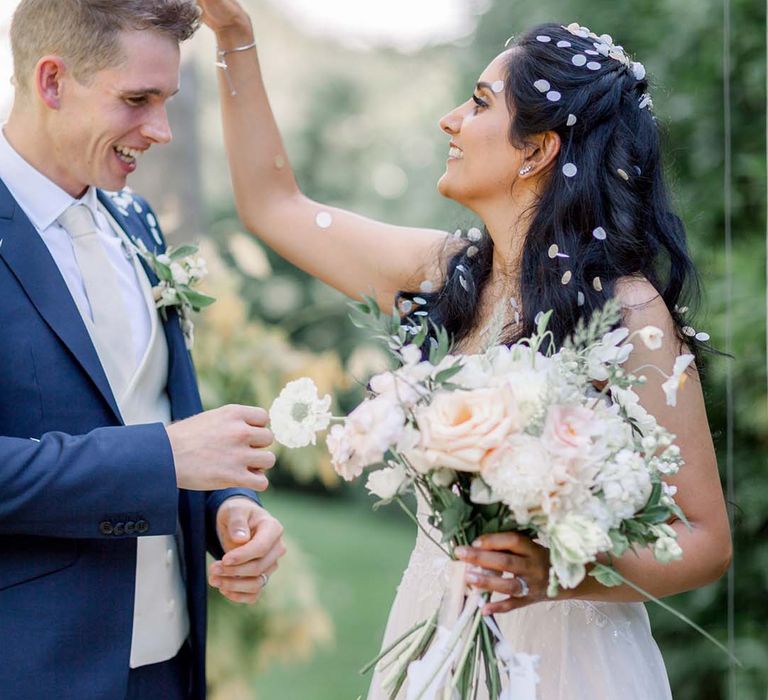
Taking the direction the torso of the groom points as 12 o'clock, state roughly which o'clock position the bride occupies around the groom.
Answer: The bride is roughly at 10 o'clock from the groom.

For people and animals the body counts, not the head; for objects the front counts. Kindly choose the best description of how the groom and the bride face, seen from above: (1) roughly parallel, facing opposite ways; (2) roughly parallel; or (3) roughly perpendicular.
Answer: roughly perpendicular

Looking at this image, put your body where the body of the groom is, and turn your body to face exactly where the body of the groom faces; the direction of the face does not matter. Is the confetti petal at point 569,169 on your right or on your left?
on your left

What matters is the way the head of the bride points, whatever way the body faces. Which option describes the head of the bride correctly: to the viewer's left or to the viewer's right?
to the viewer's left

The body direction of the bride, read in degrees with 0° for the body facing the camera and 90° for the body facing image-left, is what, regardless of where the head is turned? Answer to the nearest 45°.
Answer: approximately 45°

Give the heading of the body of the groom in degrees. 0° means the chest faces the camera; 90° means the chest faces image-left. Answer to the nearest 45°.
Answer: approximately 315°

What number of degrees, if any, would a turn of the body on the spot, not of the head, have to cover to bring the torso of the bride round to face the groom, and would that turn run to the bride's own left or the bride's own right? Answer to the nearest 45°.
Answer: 0° — they already face them
